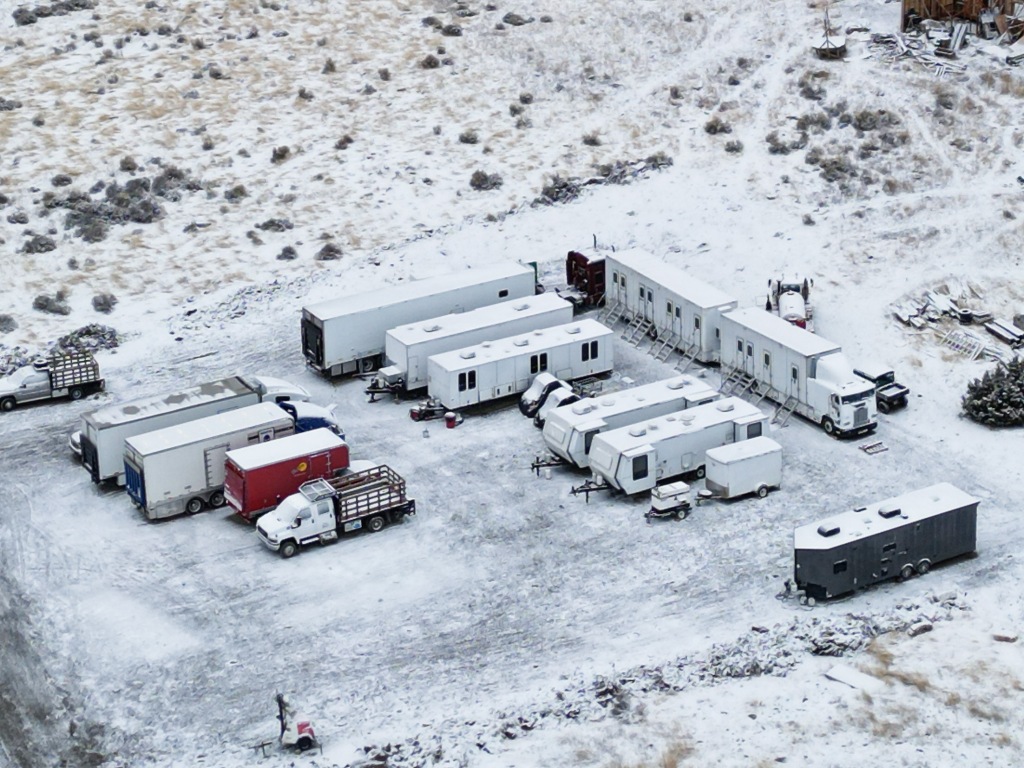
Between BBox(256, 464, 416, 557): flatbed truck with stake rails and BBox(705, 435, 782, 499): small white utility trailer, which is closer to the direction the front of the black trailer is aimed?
the flatbed truck with stake rails

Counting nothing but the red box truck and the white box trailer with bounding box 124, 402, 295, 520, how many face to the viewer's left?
0

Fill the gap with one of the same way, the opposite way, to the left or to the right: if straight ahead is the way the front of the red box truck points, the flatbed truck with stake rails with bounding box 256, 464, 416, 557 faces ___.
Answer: the opposite way

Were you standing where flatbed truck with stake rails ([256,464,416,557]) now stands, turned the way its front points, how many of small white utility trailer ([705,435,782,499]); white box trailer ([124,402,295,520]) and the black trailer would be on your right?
1

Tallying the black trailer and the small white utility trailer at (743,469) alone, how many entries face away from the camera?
0

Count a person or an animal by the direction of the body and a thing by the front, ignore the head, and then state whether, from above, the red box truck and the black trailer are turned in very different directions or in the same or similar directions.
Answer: very different directions

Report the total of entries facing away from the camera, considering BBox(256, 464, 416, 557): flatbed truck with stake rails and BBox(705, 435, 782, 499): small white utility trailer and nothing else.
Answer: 0

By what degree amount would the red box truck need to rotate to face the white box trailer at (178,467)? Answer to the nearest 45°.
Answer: approximately 135° to its left

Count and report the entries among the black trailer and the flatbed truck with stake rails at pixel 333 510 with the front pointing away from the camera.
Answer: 0

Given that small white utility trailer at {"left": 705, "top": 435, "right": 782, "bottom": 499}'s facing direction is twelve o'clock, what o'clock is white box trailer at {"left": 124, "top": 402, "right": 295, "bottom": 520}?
The white box trailer is roughly at 1 o'clock from the small white utility trailer.

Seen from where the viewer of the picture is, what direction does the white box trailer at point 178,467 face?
facing away from the viewer and to the right of the viewer

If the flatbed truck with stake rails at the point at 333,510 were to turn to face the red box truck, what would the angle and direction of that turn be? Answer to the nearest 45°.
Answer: approximately 90° to its right

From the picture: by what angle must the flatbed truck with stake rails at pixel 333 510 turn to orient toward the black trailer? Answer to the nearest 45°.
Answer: approximately 135° to its left

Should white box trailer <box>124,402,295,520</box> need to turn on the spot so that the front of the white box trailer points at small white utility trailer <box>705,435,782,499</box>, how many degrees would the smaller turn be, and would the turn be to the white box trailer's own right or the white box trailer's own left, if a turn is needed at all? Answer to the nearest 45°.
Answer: approximately 45° to the white box trailer's own right

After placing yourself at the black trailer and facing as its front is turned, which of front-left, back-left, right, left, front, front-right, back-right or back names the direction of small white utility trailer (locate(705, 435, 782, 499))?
right

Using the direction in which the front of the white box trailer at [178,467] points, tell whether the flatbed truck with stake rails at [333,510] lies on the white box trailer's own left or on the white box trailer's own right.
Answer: on the white box trailer's own right
